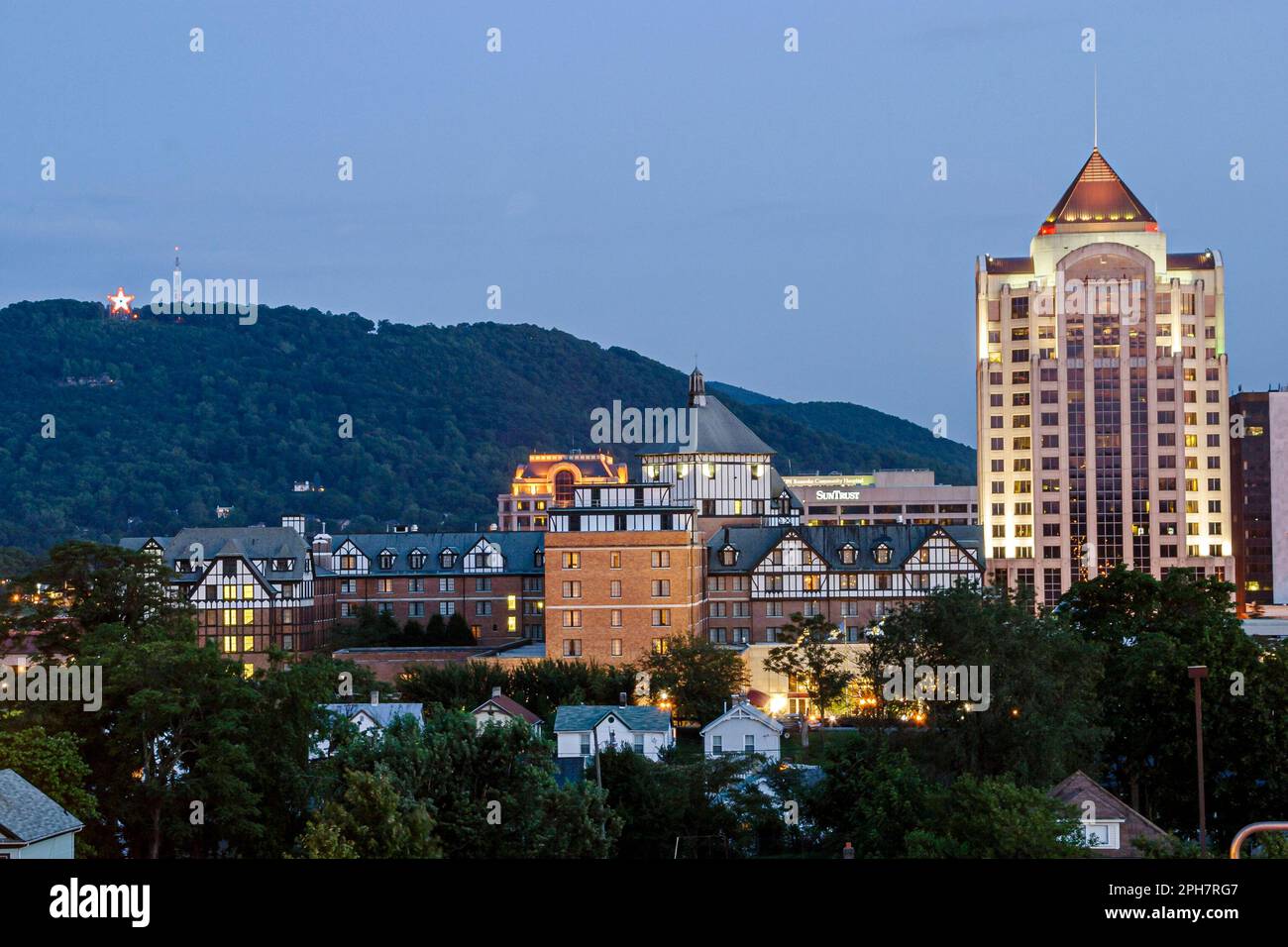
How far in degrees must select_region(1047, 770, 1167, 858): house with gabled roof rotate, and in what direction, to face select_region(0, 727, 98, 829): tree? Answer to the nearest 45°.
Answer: approximately 90° to its right

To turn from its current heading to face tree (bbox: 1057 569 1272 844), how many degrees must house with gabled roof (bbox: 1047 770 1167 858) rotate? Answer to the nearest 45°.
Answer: approximately 180°

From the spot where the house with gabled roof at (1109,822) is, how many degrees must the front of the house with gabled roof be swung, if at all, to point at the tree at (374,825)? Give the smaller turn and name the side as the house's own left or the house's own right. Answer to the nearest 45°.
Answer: approximately 45° to the house's own right

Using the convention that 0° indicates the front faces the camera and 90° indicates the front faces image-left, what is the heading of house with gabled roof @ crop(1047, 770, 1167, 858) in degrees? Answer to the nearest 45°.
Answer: approximately 0°

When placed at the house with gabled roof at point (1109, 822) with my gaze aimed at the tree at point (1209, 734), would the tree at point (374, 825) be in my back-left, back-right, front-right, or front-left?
back-left

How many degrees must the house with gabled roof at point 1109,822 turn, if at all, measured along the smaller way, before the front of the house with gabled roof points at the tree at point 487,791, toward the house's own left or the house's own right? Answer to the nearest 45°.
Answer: approximately 90° to the house's own right

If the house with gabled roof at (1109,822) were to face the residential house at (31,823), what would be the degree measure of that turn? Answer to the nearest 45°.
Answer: approximately 45° to its right
